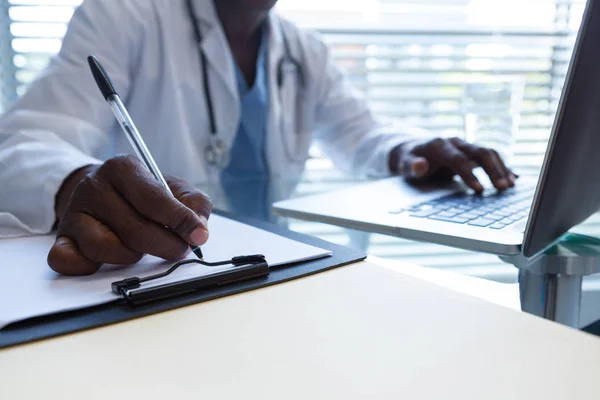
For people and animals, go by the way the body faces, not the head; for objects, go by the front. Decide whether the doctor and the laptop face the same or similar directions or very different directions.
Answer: very different directions

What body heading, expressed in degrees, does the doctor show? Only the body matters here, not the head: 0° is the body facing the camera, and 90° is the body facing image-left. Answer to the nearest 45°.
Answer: approximately 315°

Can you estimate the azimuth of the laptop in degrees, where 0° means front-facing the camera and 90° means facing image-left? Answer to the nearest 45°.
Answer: approximately 135°
